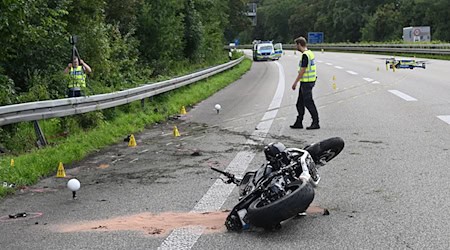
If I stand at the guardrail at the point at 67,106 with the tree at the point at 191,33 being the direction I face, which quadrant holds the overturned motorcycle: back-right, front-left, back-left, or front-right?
back-right

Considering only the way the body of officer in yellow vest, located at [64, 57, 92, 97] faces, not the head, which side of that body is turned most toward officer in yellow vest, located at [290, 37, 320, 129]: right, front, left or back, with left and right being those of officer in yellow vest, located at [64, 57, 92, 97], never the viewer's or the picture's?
left

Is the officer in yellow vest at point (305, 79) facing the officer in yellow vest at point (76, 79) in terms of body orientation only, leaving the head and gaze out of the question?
yes

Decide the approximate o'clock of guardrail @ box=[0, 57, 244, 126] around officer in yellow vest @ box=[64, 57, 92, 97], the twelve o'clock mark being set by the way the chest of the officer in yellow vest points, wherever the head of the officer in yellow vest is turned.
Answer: The guardrail is roughly at 12 o'clock from the officer in yellow vest.

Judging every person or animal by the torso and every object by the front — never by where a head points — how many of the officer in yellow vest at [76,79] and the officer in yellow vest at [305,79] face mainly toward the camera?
1

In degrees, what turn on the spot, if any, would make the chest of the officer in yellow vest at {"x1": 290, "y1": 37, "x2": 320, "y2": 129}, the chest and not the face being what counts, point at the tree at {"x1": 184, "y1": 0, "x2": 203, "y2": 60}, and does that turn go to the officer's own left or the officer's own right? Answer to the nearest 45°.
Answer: approximately 90° to the officer's own right

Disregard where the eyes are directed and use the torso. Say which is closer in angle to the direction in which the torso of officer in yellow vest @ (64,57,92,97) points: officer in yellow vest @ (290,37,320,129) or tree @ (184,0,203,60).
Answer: the officer in yellow vest

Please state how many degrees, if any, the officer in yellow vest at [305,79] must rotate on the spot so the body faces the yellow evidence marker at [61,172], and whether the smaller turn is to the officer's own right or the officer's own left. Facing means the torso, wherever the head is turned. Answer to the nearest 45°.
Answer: approximately 45° to the officer's own left

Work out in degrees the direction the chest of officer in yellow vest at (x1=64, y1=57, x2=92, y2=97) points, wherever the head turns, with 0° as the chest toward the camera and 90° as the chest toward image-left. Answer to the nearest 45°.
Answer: approximately 0°

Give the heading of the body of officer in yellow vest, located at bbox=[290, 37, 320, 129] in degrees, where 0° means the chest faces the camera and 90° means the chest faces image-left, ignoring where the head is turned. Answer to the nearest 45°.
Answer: approximately 90°
